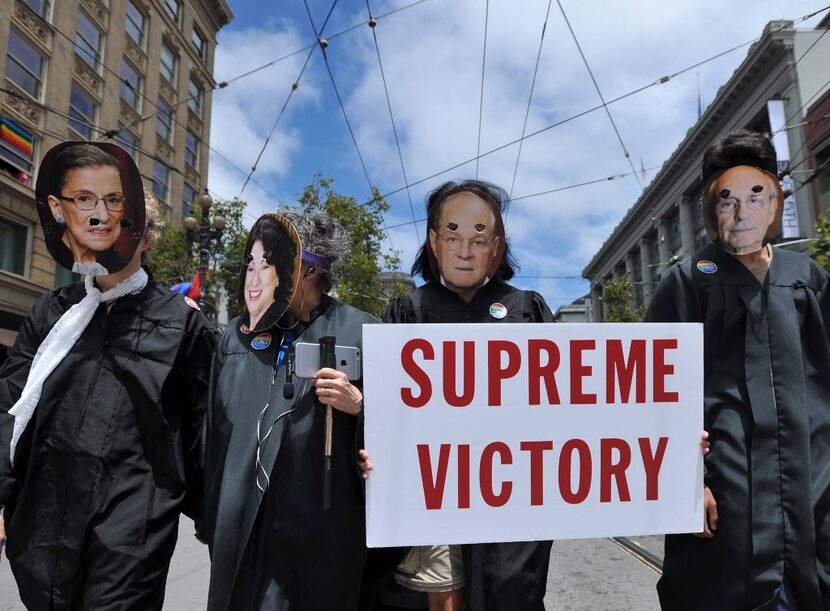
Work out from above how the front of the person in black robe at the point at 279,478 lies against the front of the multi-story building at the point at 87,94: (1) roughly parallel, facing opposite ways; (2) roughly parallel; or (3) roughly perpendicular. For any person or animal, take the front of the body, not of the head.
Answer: roughly perpendicular

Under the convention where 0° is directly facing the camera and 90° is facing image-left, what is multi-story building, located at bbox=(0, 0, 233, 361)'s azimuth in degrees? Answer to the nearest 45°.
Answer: approximately 315°

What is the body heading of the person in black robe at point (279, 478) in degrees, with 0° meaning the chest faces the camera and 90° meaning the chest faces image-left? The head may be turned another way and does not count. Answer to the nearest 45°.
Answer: approximately 45°

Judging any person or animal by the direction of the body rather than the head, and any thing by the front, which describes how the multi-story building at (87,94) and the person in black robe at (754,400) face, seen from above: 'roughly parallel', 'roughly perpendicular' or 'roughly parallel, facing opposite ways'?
roughly perpendicular

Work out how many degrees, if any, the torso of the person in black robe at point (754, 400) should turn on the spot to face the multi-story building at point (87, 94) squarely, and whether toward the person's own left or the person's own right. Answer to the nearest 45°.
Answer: approximately 135° to the person's own right

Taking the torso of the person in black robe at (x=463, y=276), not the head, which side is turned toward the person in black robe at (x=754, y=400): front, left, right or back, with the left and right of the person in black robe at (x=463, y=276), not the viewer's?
left

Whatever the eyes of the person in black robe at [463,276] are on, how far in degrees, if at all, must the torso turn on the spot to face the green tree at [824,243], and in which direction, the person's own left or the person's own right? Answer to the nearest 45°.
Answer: approximately 135° to the person's own left

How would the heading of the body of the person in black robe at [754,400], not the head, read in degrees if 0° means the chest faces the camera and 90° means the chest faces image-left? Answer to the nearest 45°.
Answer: approximately 0°

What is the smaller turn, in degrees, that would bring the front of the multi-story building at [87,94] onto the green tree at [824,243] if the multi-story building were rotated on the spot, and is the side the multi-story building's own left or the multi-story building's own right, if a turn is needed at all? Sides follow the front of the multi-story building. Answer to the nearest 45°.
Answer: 0° — it already faces it

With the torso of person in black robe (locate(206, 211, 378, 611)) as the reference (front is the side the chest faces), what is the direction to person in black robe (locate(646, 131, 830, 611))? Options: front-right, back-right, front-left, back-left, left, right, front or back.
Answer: back-left

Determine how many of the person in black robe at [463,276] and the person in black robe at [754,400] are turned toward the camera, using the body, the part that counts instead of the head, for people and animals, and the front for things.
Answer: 2

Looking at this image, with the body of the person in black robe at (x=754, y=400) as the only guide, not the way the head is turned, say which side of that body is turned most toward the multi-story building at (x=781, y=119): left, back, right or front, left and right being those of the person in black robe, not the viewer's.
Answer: back

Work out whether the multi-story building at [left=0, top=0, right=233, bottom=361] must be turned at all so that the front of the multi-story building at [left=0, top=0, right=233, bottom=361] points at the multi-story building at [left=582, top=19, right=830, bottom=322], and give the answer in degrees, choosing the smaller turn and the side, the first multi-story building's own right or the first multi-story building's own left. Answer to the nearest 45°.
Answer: approximately 45° to the first multi-story building's own left
